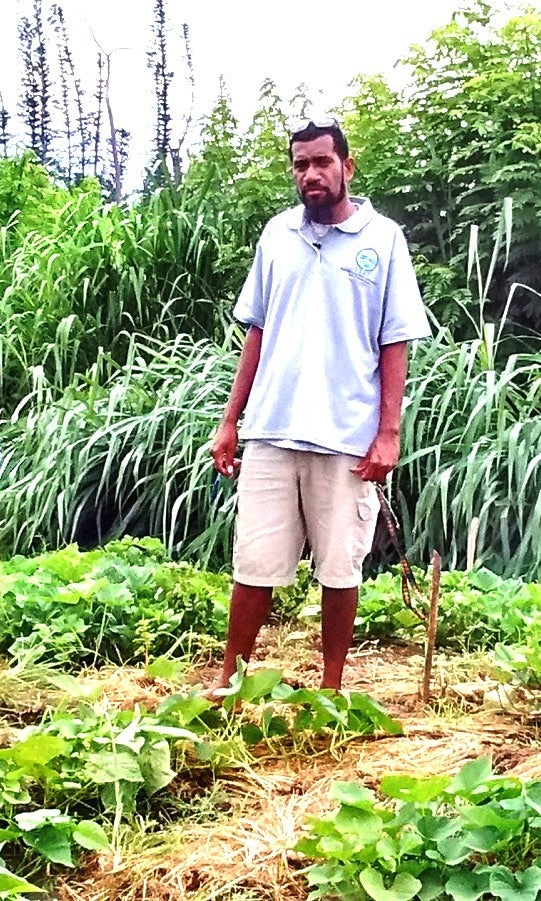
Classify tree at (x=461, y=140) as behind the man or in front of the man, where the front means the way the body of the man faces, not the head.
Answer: behind

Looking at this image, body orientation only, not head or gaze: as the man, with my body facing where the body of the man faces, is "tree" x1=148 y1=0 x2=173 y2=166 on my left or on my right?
on my right

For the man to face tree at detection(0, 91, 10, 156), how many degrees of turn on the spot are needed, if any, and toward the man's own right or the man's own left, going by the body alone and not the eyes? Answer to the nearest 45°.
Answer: approximately 90° to the man's own right

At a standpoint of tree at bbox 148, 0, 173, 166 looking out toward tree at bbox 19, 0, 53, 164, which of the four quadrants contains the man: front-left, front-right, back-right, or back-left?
back-left

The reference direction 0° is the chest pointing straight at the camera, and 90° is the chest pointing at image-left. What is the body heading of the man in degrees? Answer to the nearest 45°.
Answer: approximately 45°
